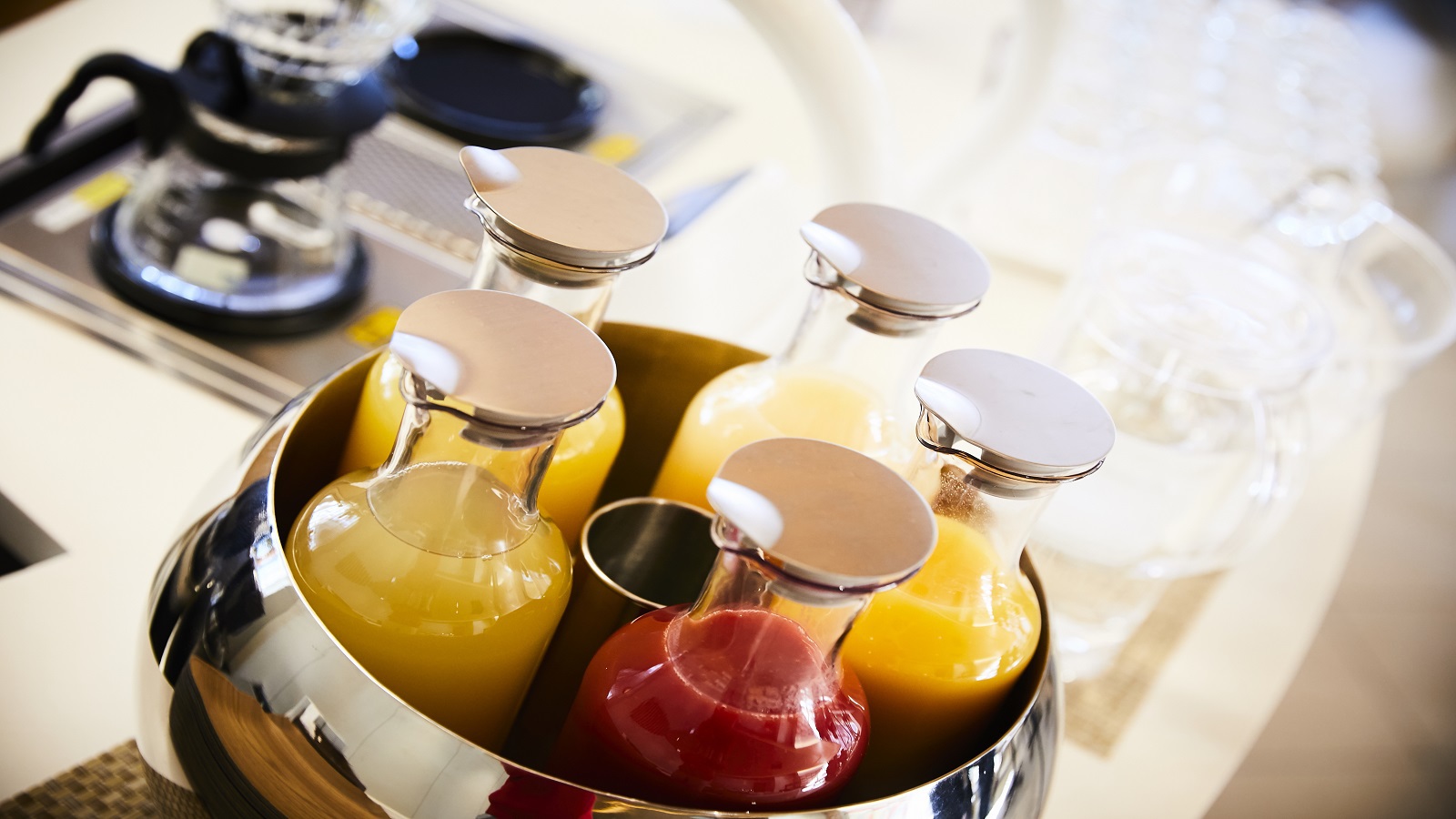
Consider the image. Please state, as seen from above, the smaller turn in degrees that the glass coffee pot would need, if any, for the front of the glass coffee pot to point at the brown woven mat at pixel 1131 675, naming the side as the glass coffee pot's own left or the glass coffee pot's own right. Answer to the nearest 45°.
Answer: approximately 45° to the glass coffee pot's own right

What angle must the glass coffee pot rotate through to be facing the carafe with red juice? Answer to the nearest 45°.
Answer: approximately 90° to its right

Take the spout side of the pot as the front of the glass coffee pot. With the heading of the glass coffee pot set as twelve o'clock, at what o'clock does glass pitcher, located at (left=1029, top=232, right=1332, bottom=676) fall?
The glass pitcher is roughly at 1 o'clock from the glass coffee pot.

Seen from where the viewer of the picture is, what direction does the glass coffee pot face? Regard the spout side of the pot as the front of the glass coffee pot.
facing to the right of the viewer

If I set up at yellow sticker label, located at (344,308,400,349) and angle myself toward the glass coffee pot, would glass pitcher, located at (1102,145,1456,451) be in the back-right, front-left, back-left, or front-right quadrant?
back-right
